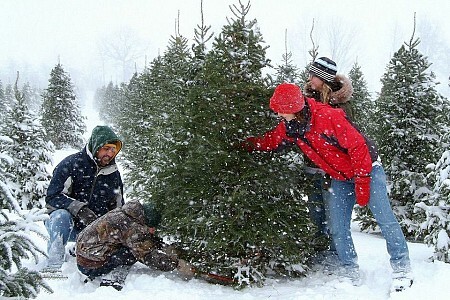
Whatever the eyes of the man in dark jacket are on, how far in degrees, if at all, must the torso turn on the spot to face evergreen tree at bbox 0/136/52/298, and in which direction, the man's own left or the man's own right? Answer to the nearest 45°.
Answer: approximately 45° to the man's own right

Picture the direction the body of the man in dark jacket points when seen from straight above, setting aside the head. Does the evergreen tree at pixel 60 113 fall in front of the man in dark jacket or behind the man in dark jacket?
behind

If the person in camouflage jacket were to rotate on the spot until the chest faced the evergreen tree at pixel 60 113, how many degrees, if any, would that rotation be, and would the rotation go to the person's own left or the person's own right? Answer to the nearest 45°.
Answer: approximately 90° to the person's own left

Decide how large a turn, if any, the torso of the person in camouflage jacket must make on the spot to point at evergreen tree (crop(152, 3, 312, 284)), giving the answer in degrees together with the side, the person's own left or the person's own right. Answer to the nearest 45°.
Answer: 0° — they already face it

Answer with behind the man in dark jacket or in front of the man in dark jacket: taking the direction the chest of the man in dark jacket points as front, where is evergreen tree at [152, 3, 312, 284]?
in front

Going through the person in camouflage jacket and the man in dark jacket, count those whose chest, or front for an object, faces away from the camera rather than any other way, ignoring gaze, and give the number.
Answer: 0

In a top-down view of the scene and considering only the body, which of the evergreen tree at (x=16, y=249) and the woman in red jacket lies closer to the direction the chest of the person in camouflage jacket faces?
the woman in red jacket

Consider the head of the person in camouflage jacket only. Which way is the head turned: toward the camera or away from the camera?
away from the camera

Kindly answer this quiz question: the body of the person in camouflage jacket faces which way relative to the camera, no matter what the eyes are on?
to the viewer's right
